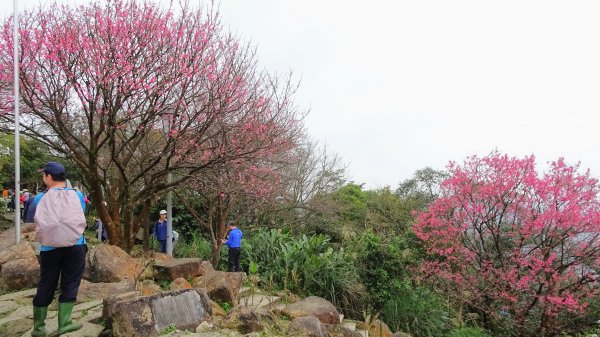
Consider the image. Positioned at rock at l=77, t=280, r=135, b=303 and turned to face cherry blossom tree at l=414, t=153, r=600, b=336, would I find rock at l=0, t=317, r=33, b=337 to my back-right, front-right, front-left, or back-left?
back-right

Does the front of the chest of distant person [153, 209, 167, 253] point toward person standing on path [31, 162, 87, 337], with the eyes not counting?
yes

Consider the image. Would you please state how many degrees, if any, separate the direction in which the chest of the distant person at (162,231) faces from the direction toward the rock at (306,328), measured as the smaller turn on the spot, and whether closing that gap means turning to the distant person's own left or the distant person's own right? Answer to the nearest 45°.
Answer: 0° — they already face it

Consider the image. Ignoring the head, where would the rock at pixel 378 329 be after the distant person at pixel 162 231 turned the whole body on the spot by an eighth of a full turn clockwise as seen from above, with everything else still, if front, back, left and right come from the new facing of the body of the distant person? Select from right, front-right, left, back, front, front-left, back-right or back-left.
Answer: left

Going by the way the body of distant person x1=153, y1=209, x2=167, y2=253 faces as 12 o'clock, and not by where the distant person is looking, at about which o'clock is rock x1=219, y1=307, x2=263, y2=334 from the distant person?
The rock is roughly at 12 o'clock from the distant person.

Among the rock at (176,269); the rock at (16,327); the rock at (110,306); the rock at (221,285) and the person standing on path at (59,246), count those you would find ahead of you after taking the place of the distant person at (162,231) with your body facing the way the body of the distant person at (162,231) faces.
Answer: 5

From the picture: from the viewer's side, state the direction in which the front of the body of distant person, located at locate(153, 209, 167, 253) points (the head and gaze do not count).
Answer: toward the camera

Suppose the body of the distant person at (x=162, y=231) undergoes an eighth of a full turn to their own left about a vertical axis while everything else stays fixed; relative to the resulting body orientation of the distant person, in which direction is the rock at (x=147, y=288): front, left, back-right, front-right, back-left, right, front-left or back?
front-right

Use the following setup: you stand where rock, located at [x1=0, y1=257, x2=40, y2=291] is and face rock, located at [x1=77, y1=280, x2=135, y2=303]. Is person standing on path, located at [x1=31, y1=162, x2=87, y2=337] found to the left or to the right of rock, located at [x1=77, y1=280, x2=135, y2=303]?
right

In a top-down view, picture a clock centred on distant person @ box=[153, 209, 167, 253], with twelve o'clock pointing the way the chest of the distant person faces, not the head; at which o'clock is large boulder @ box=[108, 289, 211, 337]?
The large boulder is roughly at 12 o'clock from the distant person.

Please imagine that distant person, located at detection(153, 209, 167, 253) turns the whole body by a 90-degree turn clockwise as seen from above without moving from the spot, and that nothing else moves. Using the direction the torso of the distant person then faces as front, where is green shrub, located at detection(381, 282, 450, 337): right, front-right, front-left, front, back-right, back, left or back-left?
back-left

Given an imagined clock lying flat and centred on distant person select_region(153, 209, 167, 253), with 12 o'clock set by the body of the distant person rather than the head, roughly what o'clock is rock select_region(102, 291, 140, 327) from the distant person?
The rock is roughly at 12 o'clock from the distant person.
